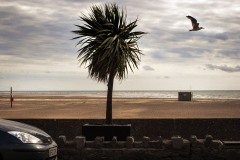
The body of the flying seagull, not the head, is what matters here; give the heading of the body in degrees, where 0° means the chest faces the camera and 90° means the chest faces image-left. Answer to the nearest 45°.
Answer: approximately 270°

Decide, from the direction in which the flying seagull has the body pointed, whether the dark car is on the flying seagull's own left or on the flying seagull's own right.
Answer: on the flying seagull's own right
